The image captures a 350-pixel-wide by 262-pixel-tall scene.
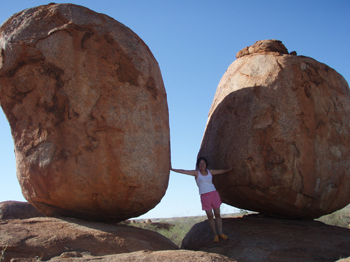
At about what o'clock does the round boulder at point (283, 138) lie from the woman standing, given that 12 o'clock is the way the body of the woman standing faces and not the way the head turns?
The round boulder is roughly at 8 o'clock from the woman standing.

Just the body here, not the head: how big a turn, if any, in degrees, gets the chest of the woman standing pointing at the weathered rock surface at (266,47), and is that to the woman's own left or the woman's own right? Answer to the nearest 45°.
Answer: approximately 135° to the woman's own left

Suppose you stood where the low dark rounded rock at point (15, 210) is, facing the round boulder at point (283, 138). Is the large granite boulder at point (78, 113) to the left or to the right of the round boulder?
right

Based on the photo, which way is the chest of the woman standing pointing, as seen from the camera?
toward the camera

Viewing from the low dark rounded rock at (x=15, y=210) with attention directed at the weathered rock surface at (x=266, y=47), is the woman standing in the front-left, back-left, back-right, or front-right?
front-right

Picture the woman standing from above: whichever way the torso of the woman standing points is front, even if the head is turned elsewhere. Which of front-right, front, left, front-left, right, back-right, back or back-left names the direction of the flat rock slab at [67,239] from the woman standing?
front-right

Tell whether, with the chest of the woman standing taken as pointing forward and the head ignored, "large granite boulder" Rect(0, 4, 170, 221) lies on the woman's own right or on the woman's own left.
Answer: on the woman's own right

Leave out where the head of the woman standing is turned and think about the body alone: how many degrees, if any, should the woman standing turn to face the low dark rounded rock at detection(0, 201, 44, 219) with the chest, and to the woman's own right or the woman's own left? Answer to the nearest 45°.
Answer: approximately 135° to the woman's own right
